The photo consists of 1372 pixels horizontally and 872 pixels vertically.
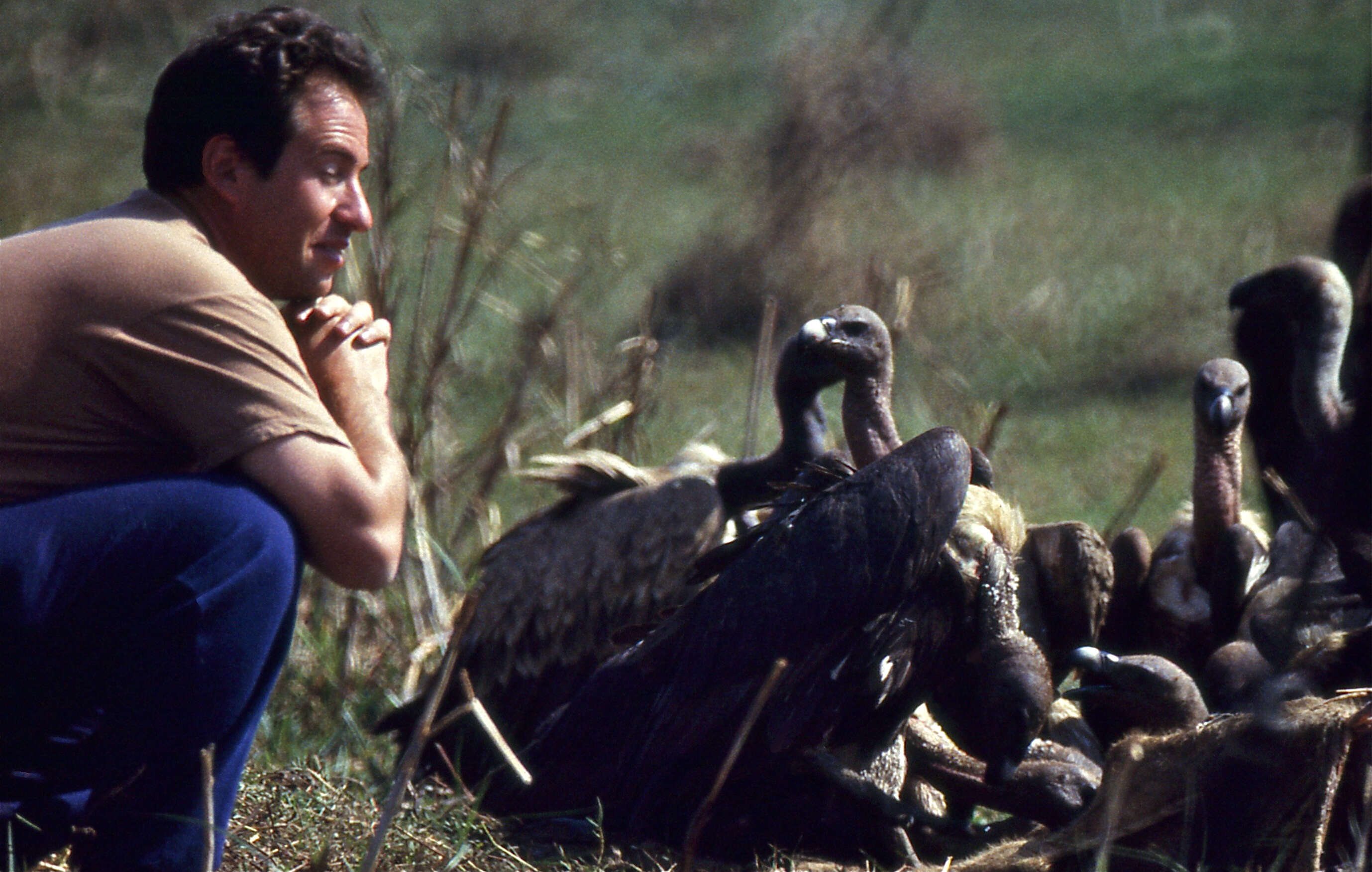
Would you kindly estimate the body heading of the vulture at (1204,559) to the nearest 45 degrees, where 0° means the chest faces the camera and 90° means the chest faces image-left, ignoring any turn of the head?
approximately 0°

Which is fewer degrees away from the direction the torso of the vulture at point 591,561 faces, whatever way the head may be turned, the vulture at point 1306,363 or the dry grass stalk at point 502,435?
the vulture

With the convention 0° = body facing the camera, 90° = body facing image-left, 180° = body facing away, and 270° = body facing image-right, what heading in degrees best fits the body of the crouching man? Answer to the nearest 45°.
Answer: approximately 270°

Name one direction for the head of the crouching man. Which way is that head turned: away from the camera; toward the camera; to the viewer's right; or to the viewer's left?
to the viewer's right

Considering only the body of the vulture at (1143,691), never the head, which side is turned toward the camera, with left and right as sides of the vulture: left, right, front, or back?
left

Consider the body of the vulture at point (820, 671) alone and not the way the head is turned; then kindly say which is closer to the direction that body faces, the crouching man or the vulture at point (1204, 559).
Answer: the vulture

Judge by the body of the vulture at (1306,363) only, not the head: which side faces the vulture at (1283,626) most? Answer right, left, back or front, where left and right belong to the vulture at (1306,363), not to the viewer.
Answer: left

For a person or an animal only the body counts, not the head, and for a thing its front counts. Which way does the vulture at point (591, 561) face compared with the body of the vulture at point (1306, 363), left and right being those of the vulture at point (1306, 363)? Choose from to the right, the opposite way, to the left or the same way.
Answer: the opposite way

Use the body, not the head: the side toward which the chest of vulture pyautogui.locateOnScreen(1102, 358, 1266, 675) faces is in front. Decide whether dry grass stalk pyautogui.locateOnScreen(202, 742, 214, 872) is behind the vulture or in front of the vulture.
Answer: in front

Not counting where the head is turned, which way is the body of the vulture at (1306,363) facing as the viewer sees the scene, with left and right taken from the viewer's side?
facing to the left of the viewer

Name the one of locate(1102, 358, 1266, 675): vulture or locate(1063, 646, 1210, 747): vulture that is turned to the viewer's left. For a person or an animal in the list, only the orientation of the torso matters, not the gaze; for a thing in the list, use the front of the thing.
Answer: locate(1063, 646, 1210, 747): vulture
